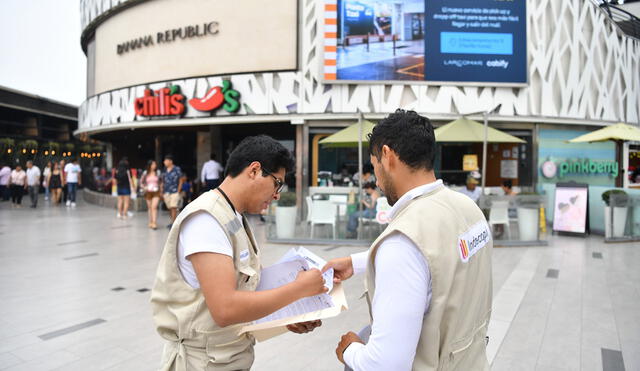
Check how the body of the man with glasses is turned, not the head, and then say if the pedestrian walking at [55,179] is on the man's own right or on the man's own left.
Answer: on the man's own left

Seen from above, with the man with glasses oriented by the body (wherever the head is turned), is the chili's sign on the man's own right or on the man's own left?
on the man's own left

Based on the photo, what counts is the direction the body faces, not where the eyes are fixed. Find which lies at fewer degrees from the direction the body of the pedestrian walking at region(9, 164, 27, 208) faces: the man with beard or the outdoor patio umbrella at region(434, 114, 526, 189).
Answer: the man with beard

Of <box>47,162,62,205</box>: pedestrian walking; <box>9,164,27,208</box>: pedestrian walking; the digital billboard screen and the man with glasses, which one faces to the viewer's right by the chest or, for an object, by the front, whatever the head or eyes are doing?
the man with glasses

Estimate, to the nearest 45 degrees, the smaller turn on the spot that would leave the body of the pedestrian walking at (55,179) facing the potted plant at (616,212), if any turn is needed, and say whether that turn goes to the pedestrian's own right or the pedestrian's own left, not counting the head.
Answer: approximately 45° to the pedestrian's own left

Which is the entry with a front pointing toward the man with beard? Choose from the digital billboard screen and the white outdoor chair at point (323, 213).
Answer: the digital billboard screen

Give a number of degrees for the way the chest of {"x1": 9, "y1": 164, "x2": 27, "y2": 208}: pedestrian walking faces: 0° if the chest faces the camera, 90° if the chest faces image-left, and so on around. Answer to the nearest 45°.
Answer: approximately 0°

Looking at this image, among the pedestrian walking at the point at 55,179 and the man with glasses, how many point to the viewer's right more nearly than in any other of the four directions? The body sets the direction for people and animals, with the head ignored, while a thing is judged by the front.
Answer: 1

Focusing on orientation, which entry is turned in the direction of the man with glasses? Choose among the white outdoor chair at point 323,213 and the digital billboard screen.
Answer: the digital billboard screen

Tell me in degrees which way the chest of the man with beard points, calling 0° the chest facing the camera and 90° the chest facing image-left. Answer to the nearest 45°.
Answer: approximately 135°

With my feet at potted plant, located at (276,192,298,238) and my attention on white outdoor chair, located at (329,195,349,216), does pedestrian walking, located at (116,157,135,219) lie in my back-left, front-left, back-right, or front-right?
back-left

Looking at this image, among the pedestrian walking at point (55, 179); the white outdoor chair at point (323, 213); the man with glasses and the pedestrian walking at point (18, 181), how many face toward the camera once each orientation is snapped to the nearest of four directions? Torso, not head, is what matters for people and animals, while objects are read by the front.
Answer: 2
